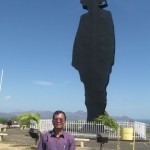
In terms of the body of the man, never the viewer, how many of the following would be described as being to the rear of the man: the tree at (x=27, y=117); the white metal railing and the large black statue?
3

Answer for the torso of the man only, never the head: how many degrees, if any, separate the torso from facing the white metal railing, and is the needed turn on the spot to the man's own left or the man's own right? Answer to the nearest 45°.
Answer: approximately 180°

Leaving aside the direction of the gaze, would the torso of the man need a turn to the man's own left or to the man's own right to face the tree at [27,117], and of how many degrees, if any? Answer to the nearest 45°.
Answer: approximately 180°

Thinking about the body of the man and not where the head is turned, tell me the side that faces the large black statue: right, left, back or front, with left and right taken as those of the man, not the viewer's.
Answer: back

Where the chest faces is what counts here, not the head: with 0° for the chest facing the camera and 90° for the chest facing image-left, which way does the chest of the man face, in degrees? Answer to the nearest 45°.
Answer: approximately 0°
